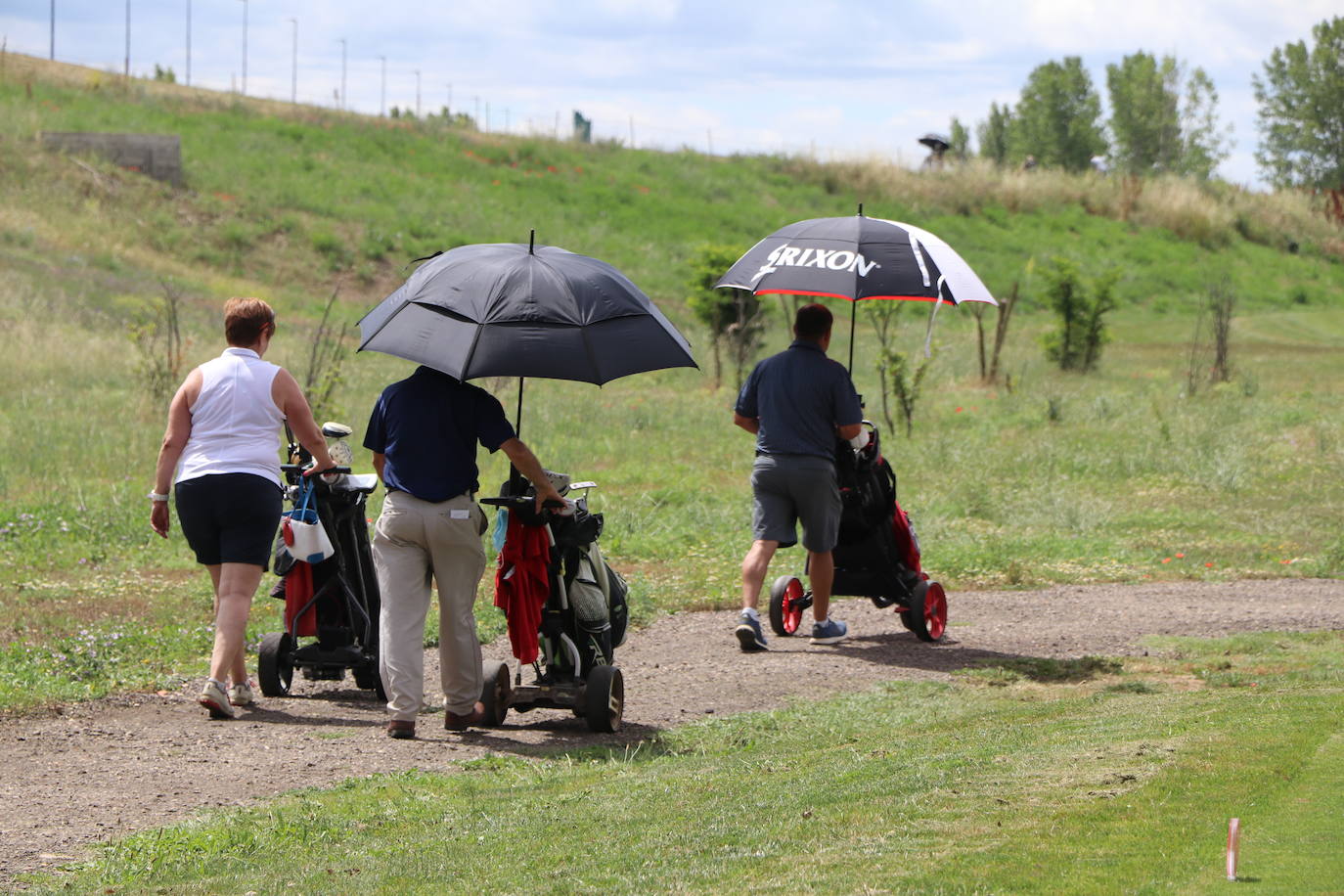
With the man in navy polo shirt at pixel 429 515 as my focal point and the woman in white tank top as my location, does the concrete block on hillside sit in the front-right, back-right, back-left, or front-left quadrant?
back-left

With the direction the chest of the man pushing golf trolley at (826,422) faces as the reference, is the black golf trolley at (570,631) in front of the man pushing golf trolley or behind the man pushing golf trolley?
behind

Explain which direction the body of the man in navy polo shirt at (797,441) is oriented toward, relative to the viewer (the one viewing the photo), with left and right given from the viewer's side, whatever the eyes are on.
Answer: facing away from the viewer and to the right of the viewer

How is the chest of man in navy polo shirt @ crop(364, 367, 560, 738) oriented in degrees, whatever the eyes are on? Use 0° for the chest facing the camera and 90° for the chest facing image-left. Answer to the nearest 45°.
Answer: approximately 180°

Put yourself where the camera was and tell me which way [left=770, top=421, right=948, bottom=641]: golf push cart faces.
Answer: facing away from the viewer and to the right of the viewer
